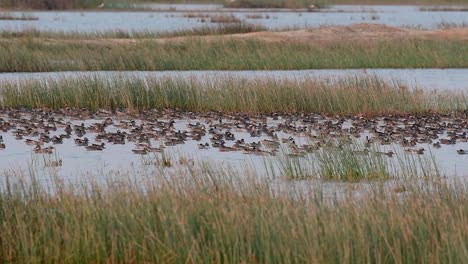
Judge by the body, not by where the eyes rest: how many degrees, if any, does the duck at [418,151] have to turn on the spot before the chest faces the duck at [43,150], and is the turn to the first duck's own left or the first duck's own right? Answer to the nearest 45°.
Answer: approximately 180°

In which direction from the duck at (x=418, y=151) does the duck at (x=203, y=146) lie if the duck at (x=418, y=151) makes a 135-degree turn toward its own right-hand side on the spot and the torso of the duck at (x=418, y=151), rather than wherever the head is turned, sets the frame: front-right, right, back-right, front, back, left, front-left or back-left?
front-right

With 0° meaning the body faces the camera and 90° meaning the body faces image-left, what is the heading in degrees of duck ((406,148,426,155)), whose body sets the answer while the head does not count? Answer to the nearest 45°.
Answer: approximately 270°

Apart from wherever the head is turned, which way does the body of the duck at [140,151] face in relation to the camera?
to the viewer's right

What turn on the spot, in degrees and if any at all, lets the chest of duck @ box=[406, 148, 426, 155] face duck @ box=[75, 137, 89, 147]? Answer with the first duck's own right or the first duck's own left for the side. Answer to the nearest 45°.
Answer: approximately 180°
